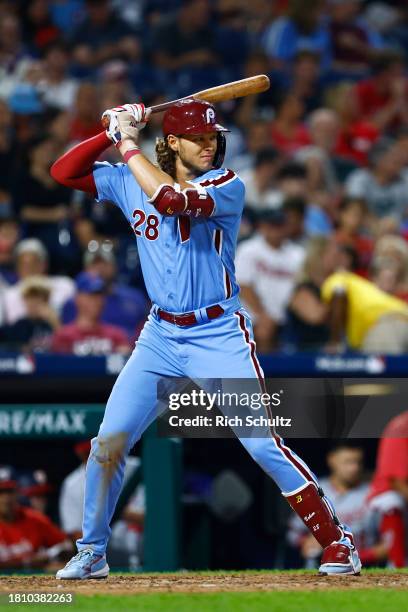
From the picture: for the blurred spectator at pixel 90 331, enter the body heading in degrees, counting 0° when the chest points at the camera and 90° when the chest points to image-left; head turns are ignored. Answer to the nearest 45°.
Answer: approximately 0°

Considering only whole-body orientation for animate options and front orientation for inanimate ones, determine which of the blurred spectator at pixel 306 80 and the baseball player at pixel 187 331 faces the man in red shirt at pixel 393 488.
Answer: the blurred spectator

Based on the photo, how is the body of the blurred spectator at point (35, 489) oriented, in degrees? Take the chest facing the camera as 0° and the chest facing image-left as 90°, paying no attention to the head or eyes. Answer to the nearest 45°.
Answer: approximately 315°
